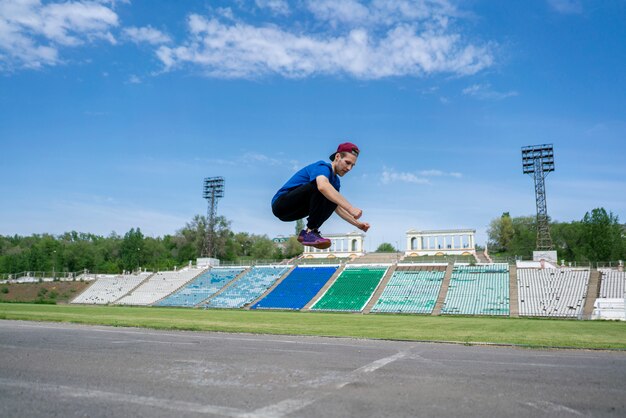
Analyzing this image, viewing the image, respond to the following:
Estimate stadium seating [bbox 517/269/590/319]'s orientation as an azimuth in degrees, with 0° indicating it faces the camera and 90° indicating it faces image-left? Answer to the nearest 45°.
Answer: approximately 0°

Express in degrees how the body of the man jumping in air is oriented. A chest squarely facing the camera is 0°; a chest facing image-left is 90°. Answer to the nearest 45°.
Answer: approximately 270°

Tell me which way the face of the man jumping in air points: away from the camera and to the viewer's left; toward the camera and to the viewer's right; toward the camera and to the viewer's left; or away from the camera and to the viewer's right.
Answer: toward the camera and to the viewer's right

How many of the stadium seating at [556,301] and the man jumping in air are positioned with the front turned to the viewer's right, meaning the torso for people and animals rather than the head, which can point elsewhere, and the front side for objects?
1

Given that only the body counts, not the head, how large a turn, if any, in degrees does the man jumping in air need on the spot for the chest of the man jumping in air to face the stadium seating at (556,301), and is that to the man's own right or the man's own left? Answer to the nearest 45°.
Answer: approximately 45° to the man's own left

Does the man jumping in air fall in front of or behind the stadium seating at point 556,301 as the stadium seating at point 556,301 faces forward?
in front
